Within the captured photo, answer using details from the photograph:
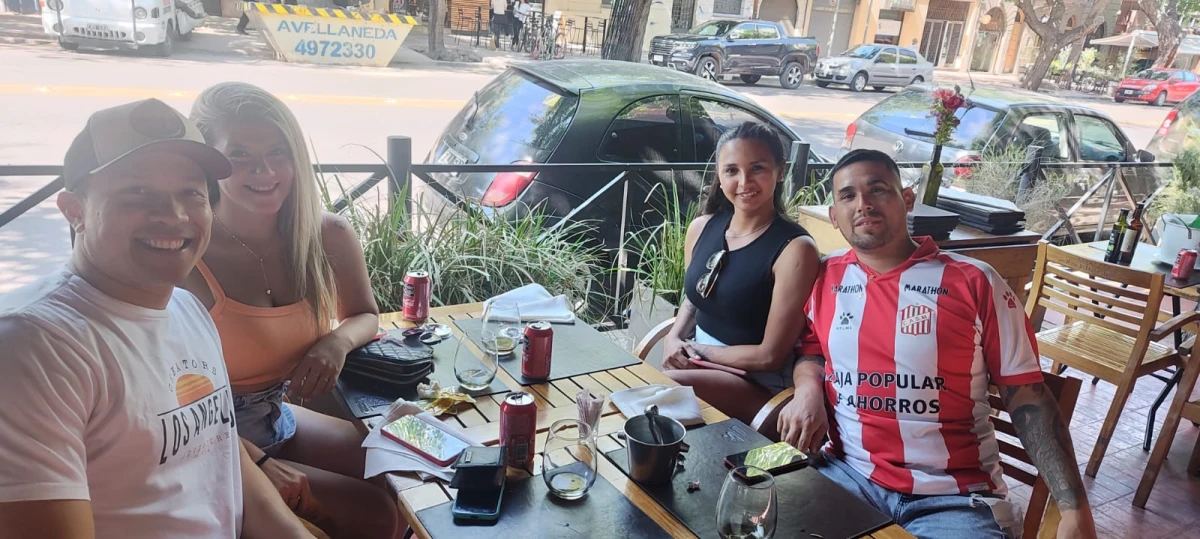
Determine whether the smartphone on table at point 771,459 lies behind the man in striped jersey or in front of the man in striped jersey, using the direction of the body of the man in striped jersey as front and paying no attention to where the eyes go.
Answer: in front

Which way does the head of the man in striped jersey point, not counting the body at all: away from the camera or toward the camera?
toward the camera

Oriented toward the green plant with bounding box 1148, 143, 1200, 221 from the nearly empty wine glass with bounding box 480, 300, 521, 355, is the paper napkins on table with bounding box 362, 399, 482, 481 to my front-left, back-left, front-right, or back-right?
back-right

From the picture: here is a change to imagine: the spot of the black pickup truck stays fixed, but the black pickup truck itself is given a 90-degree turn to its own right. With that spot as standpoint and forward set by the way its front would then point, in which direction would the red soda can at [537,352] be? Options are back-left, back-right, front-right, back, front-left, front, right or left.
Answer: back-left

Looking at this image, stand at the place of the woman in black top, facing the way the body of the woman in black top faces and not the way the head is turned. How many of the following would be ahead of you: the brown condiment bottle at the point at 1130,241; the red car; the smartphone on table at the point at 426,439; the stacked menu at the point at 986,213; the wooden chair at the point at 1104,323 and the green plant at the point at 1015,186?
1

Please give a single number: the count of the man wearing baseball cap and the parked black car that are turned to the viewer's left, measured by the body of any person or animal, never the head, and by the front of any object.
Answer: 0

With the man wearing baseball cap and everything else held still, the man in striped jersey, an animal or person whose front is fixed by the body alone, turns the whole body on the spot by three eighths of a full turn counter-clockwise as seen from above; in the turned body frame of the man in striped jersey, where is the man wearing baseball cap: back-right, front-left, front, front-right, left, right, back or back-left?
back-right

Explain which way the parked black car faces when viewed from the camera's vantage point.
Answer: facing away from the viewer and to the right of the viewer

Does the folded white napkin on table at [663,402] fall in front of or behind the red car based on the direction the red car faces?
in front

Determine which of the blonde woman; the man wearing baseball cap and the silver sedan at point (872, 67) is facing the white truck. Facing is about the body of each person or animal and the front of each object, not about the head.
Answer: the silver sedan

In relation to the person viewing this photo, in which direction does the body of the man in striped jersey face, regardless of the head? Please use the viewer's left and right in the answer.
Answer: facing the viewer and to the left of the viewer

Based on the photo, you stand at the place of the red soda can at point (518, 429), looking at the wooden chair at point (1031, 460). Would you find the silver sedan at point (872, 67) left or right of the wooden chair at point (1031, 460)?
left

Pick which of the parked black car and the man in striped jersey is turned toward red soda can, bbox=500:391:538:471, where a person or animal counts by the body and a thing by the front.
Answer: the man in striped jersey

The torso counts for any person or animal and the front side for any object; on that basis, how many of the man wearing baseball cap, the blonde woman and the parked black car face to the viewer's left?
0

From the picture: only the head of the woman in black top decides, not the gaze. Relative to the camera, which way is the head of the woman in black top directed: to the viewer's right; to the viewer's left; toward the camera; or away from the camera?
toward the camera

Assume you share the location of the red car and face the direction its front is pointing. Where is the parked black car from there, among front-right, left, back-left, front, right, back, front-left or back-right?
front-left
